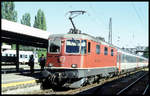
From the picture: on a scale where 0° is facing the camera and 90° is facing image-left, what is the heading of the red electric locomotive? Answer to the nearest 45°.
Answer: approximately 45°
